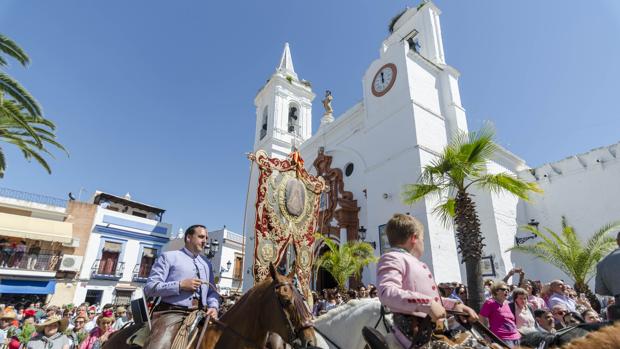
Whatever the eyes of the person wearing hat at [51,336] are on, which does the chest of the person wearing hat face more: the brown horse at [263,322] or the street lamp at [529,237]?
the brown horse

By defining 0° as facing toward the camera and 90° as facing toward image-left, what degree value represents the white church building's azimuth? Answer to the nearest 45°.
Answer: approximately 45°

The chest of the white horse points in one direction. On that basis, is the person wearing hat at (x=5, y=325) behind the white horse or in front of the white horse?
behind

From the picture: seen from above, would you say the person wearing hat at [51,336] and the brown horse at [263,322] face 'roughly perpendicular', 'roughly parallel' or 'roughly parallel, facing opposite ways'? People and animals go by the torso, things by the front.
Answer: roughly perpendicular

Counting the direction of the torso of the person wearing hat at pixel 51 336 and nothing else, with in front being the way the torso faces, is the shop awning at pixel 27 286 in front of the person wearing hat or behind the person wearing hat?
behind

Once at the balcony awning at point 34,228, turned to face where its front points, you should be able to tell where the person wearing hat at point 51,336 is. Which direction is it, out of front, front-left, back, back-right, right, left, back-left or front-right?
front-right

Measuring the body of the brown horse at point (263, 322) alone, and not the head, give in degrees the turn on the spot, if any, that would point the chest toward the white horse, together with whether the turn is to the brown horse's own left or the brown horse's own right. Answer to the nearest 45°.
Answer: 0° — it already faces it

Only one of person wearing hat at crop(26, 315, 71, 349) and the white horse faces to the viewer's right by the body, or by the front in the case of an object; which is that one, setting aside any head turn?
the white horse

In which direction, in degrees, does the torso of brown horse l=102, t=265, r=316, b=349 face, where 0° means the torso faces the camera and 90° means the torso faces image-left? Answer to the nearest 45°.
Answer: approximately 270°

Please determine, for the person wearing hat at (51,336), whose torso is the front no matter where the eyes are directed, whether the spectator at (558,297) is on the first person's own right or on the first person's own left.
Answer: on the first person's own left

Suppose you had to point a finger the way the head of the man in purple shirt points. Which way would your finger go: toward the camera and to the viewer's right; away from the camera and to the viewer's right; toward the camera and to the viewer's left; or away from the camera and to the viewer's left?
toward the camera and to the viewer's right

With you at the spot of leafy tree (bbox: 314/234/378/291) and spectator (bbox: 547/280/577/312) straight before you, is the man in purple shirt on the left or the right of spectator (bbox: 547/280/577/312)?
right

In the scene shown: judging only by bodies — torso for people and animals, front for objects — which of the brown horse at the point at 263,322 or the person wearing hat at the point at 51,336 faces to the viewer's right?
the brown horse
